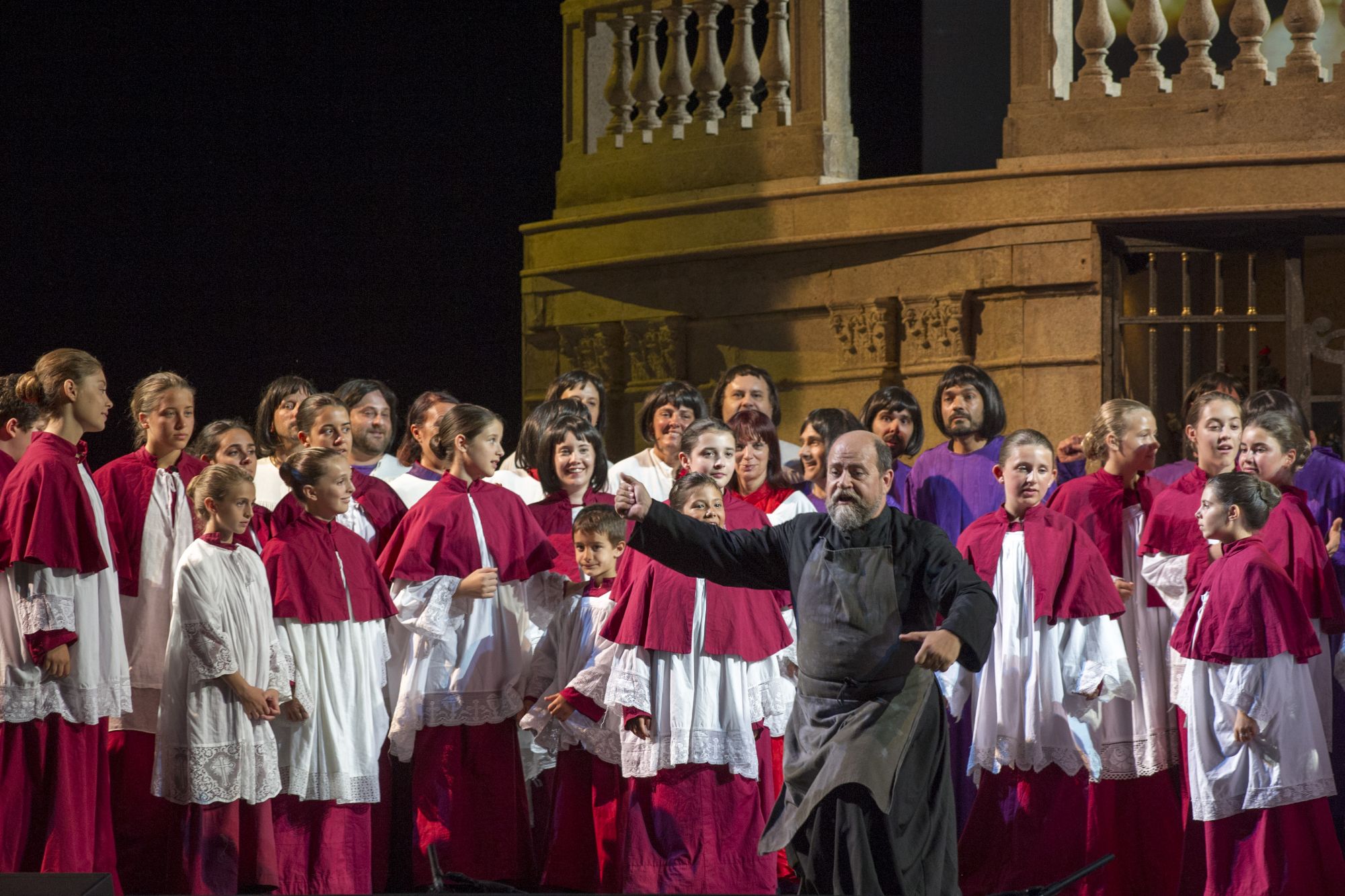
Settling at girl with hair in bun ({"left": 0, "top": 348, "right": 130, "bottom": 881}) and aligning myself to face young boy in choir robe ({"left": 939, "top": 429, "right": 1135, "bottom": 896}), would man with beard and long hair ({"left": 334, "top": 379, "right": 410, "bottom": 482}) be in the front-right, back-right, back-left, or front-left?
front-left

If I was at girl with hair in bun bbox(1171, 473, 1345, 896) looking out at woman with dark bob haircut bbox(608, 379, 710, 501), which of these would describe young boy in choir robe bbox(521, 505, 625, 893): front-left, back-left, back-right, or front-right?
front-left

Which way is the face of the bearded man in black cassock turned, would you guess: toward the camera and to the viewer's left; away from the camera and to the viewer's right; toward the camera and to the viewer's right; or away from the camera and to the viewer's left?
toward the camera and to the viewer's left

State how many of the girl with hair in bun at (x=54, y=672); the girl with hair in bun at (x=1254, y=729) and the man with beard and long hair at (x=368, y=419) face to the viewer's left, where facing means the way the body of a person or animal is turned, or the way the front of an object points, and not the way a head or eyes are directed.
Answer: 1

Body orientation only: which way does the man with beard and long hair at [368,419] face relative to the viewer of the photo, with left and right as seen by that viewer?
facing the viewer and to the right of the viewer

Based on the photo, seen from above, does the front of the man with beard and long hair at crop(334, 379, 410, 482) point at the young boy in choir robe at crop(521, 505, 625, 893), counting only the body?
yes

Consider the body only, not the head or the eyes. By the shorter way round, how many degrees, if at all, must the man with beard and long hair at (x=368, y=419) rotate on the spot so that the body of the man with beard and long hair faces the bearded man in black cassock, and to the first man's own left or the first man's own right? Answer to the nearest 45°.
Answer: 0° — they already face them

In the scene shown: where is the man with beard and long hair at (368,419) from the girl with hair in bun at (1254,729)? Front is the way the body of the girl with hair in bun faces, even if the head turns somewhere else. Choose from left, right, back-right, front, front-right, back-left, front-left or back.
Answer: front

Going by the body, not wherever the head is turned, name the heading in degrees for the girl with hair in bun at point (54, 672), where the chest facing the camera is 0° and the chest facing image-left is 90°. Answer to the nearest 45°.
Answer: approximately 270°

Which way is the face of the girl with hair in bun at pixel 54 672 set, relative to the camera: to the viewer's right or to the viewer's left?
to the viewer's right

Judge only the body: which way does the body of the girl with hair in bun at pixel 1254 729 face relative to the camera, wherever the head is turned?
to the viewer's left

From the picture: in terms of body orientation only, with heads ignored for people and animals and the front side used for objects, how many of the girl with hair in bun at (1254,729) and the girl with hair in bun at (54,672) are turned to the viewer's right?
1

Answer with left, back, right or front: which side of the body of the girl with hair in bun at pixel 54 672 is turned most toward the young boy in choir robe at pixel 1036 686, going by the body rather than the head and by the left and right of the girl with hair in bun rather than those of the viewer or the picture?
front

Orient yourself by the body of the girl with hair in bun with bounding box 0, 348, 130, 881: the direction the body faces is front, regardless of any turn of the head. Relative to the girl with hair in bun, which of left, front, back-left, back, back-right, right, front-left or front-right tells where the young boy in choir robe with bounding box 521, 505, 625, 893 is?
front
